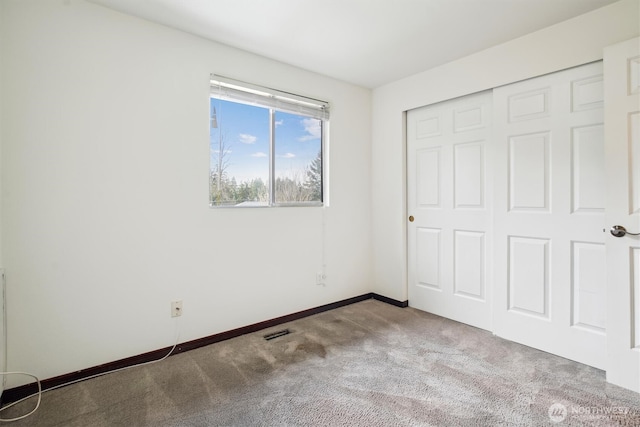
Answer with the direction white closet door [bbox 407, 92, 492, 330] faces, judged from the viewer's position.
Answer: facing the viewer and to the left of the viewer

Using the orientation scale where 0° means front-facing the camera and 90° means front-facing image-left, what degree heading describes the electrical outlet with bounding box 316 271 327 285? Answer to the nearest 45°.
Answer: approximately 315°

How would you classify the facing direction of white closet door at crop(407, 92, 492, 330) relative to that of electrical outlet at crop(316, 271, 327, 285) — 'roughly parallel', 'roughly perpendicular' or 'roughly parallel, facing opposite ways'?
roughly perpendicular

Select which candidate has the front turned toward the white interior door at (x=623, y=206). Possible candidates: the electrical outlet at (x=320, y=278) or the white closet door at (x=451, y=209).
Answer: the electrical outlet

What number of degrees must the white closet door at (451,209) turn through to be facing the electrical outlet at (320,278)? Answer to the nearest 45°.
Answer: approximately 45° to its right

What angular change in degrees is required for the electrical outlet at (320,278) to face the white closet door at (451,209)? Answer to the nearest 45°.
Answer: approximately 45° to its left

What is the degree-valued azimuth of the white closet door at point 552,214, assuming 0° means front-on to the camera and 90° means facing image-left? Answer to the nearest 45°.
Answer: approximately 45°

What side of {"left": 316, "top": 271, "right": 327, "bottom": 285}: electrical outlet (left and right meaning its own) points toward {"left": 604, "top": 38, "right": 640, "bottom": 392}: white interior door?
front

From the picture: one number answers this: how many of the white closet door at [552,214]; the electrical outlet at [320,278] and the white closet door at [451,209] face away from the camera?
0

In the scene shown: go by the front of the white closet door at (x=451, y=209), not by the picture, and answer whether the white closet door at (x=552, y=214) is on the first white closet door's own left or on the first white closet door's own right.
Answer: on the first white closet door's own left

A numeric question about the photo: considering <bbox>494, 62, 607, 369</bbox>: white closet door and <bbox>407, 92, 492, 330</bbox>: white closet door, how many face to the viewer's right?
0
